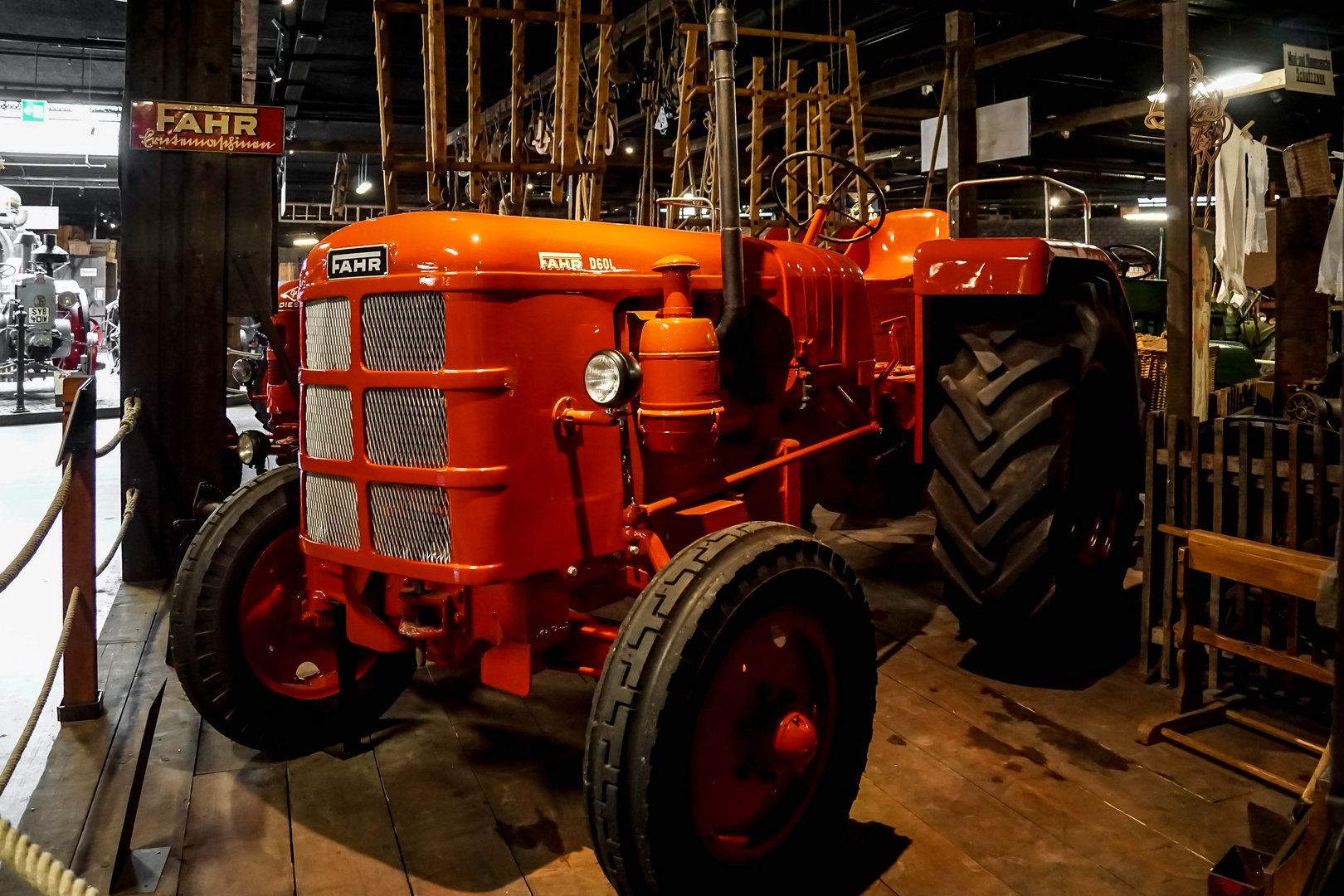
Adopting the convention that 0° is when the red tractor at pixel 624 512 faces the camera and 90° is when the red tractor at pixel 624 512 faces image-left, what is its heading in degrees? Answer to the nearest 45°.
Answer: approximately 45°

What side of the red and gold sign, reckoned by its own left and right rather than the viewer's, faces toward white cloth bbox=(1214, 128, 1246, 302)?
left

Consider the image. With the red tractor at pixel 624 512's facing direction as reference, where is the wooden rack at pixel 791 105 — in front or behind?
behind

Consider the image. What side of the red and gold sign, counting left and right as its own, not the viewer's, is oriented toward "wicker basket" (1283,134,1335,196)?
left

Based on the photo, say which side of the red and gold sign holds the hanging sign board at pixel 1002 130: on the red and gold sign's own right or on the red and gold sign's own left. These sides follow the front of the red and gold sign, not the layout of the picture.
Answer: on the red and gold sign's own left

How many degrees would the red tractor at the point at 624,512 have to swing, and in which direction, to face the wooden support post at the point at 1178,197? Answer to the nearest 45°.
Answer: approximately 180°

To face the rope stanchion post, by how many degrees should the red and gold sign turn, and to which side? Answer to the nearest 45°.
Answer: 0° — it already faces it

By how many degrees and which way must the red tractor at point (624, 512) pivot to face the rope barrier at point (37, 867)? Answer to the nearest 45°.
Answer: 0° — it already faces it

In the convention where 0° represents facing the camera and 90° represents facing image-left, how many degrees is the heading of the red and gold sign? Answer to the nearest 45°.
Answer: approximately 0°
